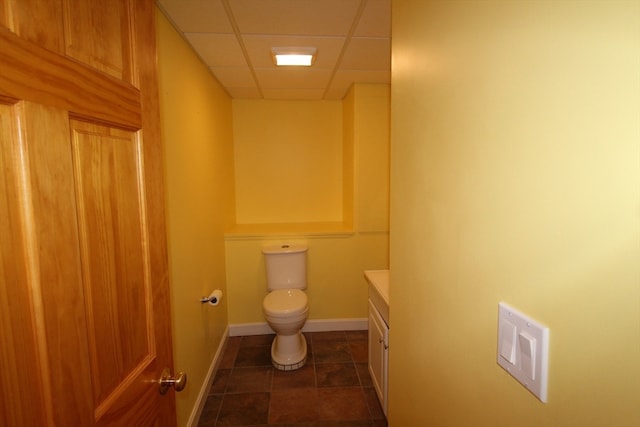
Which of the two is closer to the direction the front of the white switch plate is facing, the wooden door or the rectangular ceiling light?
the wooden door

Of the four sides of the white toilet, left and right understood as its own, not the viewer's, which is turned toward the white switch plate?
front

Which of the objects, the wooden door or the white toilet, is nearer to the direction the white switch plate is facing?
the wooden door

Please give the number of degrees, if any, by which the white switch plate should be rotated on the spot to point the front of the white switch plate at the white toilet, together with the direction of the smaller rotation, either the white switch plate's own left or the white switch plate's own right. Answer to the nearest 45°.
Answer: approximately 90° to the white switch plate's own right

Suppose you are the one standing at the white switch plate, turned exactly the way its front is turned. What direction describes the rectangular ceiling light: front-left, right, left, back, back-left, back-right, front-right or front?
right

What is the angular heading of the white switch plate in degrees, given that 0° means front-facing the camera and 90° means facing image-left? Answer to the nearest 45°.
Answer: approximately 45°

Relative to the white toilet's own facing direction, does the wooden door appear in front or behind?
in front

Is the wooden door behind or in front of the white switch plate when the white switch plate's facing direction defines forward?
in front

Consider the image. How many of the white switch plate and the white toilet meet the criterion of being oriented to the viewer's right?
0

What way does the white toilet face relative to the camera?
toward the camera

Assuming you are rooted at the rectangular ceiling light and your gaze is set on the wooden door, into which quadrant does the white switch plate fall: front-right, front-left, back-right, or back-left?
front-left

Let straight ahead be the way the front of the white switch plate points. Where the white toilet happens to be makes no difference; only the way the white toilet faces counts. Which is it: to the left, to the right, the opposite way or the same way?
to the left
